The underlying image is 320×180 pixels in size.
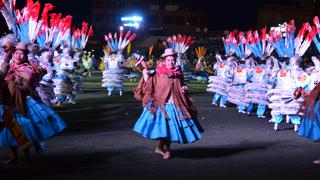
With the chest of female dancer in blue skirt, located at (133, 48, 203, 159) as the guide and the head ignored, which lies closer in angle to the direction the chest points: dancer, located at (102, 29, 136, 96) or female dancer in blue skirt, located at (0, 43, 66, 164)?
the female dancer in blue skirt

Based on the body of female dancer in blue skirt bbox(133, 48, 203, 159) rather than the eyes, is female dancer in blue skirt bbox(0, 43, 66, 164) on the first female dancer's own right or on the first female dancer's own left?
on the first female dancer's own right

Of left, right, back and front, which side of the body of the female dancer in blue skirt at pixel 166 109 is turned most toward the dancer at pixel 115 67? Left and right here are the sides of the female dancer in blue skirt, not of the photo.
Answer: back

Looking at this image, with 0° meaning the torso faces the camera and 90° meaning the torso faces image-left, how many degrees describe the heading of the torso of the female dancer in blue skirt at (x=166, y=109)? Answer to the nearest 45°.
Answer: approximately 0°

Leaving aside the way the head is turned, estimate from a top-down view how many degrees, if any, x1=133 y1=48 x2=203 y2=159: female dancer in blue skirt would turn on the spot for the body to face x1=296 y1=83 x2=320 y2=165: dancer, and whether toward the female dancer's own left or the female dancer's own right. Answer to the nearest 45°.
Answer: approximately 90° to the female dancer's own left
